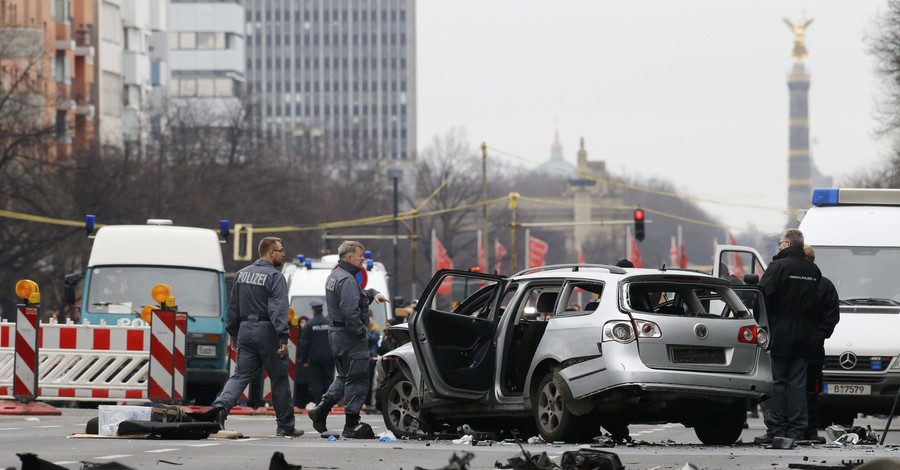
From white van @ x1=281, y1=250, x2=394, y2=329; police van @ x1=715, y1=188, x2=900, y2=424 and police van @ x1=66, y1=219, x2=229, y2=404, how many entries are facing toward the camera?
3

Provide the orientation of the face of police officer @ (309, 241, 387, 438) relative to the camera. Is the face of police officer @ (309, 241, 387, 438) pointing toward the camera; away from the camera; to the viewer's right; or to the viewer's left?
to the viewer's right

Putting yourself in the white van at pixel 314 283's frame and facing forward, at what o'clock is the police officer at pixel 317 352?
The police officer is roughly at 12 o'clock from the white van.

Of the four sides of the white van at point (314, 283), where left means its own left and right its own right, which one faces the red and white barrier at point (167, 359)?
front

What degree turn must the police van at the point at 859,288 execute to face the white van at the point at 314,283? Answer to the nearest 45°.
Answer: approximately 135° to its right
